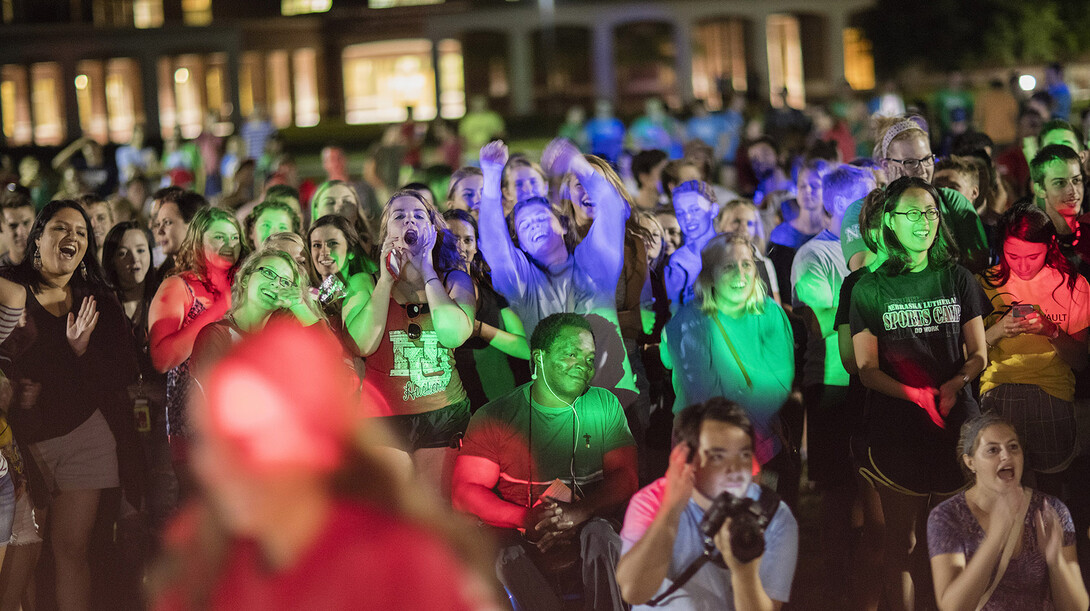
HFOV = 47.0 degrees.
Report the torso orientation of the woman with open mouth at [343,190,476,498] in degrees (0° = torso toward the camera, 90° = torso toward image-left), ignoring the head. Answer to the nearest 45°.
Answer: approximately 0°

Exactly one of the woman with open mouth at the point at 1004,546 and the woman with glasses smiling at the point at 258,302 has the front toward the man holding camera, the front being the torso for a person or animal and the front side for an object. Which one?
the woman with glasses smiling

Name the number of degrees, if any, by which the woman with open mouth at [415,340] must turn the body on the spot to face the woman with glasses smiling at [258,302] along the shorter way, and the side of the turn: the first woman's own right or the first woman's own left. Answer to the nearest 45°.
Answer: approximately 45° to the first woman's own right

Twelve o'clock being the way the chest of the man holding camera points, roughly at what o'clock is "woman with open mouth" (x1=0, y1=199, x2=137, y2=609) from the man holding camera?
The woman with open mouth is roughly at 5 o'clock from the man holding camera.

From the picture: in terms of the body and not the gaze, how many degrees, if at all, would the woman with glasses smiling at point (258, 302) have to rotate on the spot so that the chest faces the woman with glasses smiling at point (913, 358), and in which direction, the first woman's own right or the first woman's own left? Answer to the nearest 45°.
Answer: approximately 45° to the first woman's own left

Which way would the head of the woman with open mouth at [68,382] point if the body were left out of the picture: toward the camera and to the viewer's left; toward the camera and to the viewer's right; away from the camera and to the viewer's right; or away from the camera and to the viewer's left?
toward the camera and to the viewer's right

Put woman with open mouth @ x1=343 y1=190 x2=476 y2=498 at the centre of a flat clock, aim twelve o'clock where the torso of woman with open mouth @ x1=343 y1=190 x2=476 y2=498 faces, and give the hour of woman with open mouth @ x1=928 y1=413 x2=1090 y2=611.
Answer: woman with open mouth @ x1=928 y1=413 x2=1090 y2=611 is roughly at 10 o'clock from woman with open mouth @ x1=343 y1=190 x2=476 y2=498.
